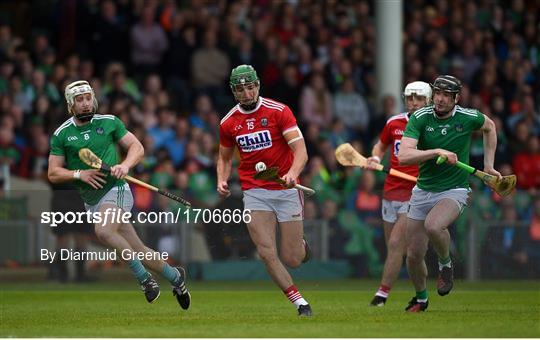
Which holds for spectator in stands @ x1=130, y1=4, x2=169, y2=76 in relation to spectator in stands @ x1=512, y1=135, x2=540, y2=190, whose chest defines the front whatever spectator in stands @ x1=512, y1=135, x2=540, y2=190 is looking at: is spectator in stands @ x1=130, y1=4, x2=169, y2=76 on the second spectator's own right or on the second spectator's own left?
on the second spectator's own right

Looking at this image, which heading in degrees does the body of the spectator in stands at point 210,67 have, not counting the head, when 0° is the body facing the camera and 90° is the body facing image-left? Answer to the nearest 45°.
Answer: approximately 0°

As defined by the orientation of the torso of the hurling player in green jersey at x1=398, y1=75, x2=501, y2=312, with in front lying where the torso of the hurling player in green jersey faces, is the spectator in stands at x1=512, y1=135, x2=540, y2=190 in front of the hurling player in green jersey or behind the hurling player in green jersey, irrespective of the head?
behind

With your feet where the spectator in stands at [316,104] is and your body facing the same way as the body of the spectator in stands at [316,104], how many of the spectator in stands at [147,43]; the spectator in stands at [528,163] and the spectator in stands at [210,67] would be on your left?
1

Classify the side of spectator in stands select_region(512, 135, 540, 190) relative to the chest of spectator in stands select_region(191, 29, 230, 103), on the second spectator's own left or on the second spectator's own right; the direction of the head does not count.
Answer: on the second spectator's own left

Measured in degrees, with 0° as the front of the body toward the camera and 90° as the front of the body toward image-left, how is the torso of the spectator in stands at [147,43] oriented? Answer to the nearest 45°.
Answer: approximately 0°

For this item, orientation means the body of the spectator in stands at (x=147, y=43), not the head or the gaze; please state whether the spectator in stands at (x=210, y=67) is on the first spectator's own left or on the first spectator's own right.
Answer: on the first spectator's own left

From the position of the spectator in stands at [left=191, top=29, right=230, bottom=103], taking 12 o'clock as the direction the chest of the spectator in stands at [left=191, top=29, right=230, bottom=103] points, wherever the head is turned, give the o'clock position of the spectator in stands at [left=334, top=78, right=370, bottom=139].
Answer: the spectator in stands at [left=334, top=78, right=370, bottom=139] is roughly at 9 o'clock from the spectator in stands at [left=191, top=29, right=230, bottom=103].
